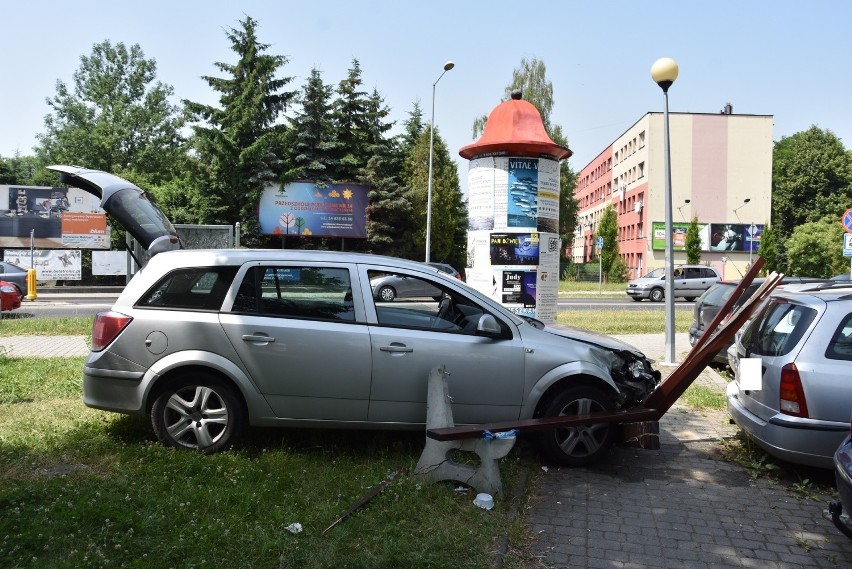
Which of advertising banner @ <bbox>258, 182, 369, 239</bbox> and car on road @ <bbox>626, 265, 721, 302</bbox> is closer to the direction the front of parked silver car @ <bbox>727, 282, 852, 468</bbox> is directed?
the car on road

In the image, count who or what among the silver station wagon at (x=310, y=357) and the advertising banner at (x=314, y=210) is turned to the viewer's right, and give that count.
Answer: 1

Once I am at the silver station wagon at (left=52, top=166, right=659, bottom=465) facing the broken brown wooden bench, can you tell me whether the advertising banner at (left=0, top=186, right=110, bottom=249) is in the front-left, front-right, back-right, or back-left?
back-left

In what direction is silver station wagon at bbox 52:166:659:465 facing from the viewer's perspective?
to the viewer's right

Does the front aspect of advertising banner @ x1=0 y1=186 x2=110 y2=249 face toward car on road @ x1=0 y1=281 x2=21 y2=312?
yes

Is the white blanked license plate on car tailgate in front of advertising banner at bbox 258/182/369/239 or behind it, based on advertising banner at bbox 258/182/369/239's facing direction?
in front

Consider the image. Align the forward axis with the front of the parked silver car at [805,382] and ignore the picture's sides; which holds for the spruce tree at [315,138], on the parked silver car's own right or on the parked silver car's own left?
on the parked silver car's own left

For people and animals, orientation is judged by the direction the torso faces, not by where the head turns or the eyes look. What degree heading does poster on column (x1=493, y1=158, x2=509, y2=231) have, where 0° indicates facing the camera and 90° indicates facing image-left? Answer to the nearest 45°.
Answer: approximately 0°

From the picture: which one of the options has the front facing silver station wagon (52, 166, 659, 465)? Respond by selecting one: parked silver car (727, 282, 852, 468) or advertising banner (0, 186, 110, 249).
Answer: the advertising banner

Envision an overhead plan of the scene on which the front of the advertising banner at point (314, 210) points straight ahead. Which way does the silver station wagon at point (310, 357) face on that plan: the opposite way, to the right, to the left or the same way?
to the left

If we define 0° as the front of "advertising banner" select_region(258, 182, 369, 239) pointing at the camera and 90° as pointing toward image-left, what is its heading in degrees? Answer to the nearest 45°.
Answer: approximately 0°
